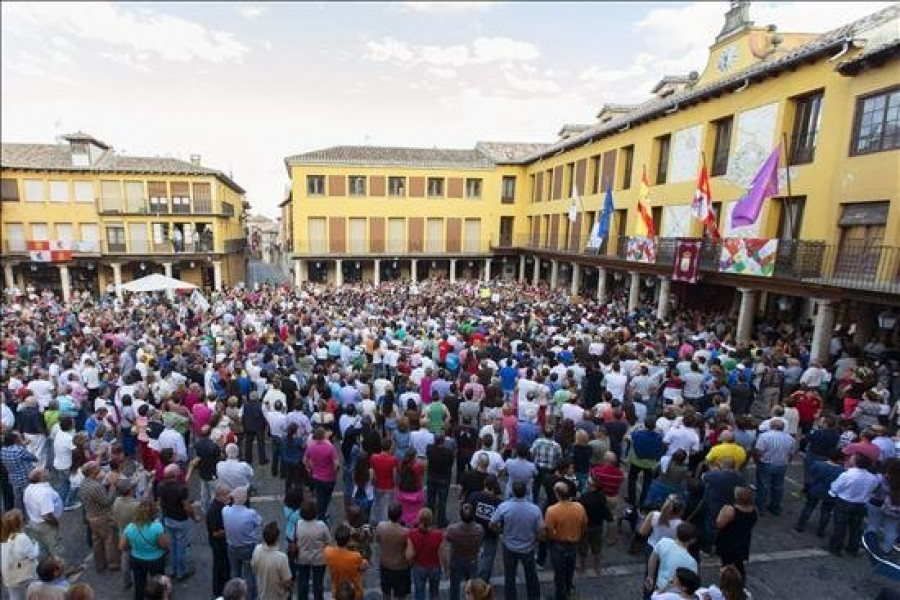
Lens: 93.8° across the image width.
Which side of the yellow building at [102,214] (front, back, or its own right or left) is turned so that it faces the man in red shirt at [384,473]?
front

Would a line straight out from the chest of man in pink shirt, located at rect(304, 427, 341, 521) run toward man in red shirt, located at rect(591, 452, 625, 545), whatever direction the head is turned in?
no

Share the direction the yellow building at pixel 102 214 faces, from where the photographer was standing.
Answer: facing the viewer

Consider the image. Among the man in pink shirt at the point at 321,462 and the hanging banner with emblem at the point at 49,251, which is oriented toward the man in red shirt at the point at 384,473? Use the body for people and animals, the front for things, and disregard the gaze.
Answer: the hanging banner with emblem

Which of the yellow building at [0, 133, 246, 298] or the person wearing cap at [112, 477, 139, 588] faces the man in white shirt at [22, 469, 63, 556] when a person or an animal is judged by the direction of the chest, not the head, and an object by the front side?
the yellow building

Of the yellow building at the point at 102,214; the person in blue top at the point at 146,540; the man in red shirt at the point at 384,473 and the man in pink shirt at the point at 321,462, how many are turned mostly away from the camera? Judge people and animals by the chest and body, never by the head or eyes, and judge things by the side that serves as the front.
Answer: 3

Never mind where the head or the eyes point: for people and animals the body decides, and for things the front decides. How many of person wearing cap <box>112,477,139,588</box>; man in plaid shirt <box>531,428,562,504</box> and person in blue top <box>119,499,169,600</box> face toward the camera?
0

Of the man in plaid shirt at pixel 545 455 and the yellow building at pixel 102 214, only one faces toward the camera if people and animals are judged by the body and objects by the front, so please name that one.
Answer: the yellow building

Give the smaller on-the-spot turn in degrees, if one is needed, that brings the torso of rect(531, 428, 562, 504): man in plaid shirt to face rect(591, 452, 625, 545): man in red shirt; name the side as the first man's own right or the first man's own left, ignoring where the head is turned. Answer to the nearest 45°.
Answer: approximately 135° to the first man's own right

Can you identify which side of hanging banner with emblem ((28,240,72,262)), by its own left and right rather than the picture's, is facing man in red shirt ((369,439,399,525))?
front

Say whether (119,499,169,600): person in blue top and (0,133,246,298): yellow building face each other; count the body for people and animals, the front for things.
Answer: yes

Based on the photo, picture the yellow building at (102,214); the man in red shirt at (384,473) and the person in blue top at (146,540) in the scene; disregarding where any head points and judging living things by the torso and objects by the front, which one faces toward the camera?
the yellow building

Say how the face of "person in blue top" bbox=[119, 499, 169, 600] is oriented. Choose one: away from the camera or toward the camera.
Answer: away from the camera

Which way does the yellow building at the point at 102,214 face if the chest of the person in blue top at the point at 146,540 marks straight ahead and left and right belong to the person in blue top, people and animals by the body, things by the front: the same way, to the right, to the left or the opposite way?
the opposite way

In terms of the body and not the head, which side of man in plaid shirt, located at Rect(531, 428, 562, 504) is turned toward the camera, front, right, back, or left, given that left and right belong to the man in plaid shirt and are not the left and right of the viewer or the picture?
back

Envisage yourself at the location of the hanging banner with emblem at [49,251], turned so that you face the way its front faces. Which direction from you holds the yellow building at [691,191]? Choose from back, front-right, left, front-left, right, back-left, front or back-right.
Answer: front-left

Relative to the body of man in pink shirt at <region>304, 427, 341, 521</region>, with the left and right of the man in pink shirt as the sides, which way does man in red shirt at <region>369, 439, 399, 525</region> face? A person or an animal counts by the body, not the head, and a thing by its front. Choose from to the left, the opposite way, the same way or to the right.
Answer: the same way

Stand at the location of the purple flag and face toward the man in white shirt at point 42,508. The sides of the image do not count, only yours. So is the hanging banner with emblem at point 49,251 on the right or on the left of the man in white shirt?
right

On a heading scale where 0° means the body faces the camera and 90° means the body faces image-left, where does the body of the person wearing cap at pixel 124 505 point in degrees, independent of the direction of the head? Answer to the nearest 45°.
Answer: approximately 225°

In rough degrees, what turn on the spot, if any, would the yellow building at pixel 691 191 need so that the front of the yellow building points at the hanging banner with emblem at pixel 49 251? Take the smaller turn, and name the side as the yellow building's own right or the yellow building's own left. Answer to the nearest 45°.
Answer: approximately 45° to the yellow building's own right

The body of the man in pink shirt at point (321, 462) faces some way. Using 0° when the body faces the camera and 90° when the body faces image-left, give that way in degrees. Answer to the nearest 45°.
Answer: approximately 180°

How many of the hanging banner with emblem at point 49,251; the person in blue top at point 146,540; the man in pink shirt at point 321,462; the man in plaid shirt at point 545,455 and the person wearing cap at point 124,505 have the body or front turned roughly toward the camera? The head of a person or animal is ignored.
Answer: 1

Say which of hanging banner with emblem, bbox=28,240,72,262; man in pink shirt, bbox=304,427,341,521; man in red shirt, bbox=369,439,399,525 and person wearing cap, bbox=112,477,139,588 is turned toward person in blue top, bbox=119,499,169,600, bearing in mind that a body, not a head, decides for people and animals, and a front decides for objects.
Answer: the hanging banner with emblem

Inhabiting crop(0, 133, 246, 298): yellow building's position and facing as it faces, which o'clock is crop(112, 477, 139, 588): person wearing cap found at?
The person wearing cap is roughly at 12 o'clock from the yellow building.
